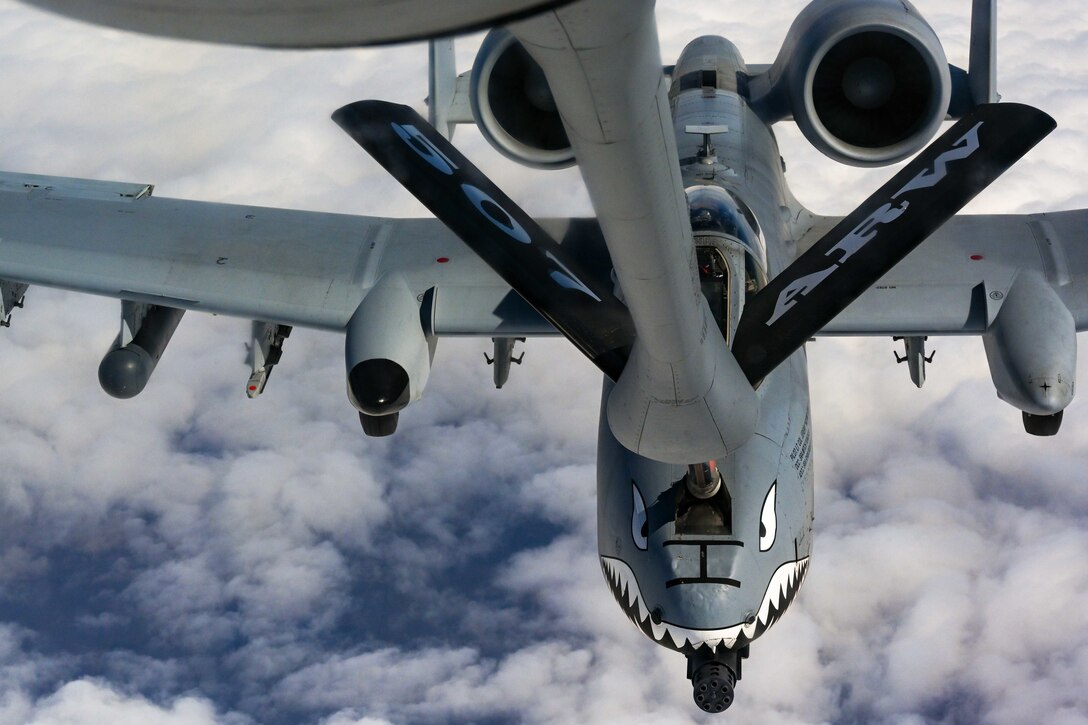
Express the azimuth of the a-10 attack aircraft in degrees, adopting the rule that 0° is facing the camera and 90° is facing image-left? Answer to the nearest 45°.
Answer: approximately 0°
